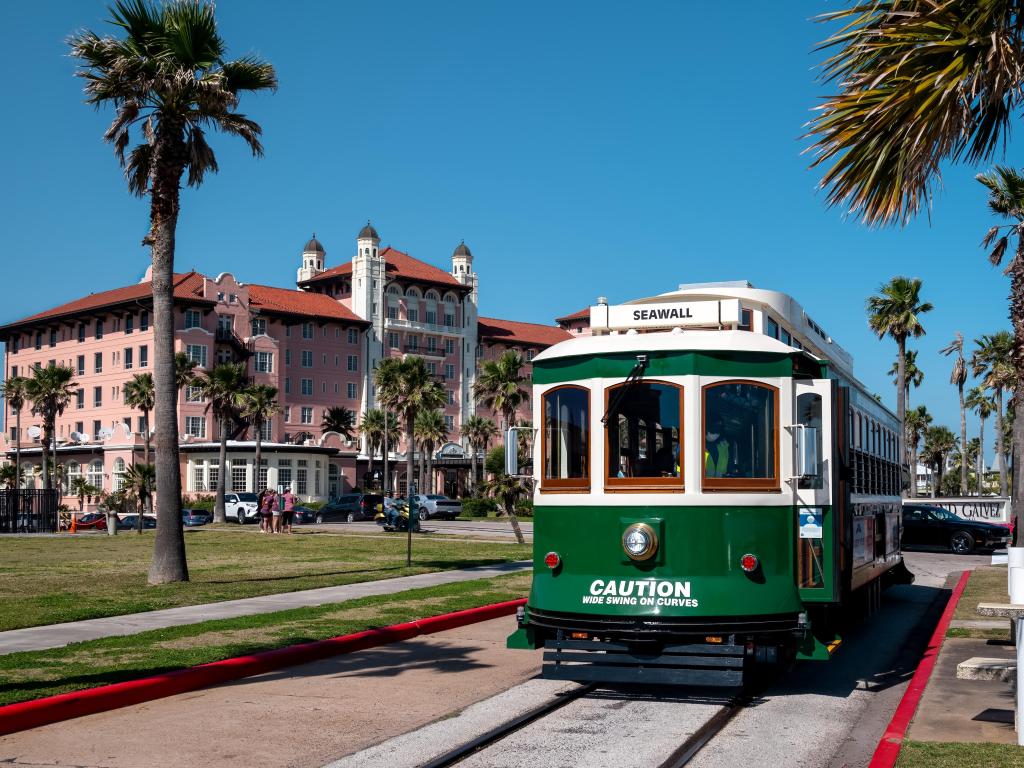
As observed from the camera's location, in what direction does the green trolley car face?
facing the viewer

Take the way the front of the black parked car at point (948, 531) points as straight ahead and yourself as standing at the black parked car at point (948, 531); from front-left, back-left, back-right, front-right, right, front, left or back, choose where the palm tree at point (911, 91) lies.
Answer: front-right

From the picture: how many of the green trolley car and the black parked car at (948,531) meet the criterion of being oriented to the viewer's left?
0

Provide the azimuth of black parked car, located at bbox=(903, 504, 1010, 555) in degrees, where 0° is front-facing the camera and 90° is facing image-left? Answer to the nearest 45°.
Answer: approximately 315°

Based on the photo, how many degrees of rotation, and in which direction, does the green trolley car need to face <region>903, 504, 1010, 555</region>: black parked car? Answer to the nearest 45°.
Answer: approximately 180°
